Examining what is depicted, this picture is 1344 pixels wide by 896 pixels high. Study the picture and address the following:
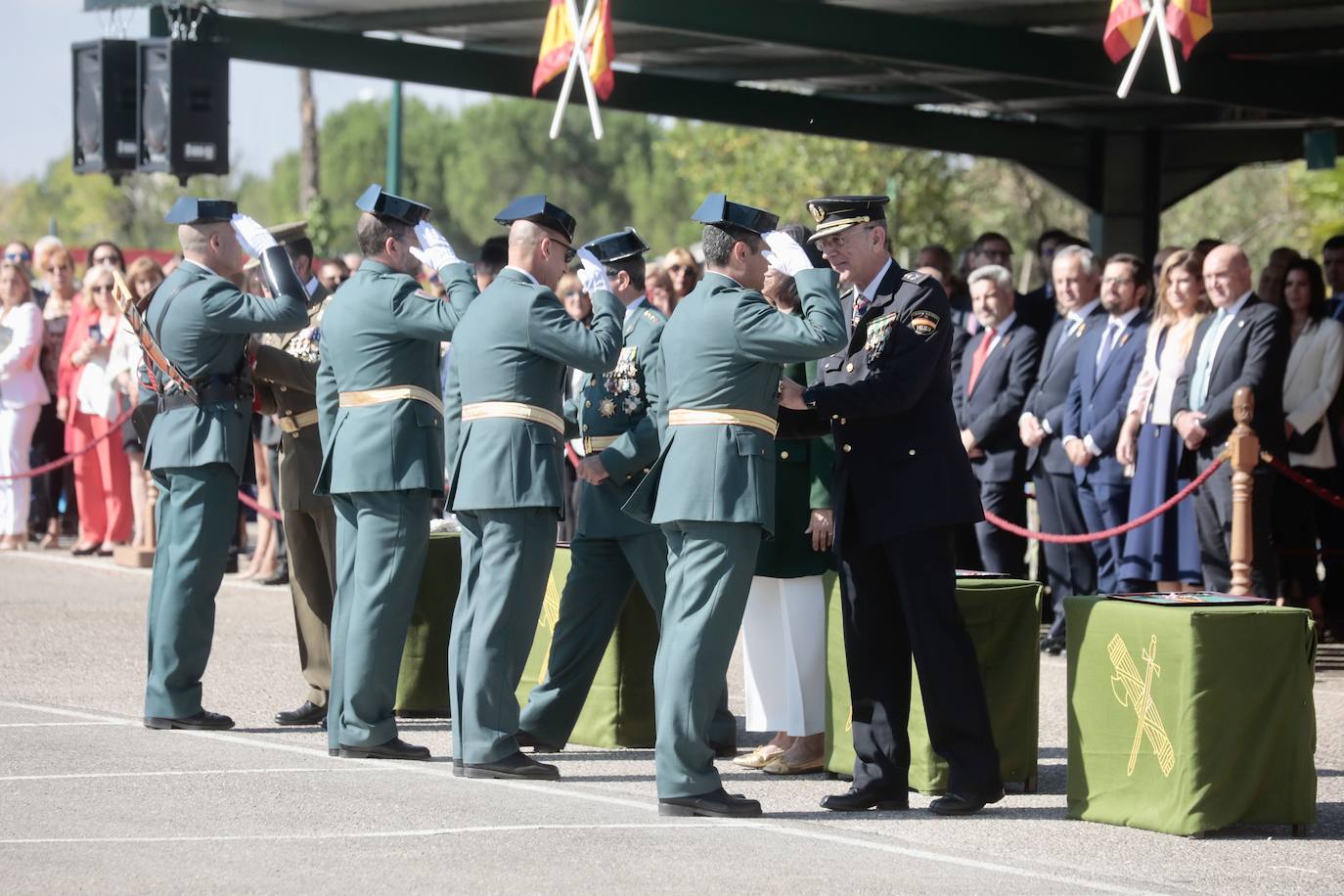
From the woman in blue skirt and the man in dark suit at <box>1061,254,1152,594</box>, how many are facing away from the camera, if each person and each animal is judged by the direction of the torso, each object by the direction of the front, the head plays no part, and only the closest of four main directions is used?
0

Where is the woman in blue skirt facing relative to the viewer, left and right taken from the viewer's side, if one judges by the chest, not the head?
facing the viewer and to the left of the viewer

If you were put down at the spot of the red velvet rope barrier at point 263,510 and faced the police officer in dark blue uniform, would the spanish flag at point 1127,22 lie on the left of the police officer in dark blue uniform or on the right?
left

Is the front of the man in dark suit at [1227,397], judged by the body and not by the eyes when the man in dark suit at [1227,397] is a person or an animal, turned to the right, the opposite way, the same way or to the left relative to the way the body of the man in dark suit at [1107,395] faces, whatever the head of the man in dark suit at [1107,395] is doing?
the same way

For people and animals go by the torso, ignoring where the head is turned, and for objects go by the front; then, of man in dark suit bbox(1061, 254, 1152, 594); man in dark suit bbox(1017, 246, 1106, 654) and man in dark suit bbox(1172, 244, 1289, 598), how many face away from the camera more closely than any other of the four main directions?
0

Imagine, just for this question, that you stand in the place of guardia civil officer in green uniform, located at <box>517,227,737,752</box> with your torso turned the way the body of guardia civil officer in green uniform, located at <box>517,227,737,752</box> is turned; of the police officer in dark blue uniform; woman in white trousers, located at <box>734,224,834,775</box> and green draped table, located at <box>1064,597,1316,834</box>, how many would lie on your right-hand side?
0

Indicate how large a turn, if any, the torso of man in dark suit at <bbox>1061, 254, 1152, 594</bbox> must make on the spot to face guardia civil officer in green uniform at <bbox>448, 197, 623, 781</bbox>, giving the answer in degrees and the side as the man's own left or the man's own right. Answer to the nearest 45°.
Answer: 0° — they already face them

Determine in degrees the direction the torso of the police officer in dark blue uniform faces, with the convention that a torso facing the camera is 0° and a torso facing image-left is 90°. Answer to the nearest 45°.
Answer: approximately 45°

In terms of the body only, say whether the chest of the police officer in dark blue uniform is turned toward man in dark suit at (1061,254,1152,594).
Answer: no

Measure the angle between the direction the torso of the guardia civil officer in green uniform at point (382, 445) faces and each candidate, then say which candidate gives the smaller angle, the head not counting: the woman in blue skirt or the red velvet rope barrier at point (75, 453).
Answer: the woman in blue skirt

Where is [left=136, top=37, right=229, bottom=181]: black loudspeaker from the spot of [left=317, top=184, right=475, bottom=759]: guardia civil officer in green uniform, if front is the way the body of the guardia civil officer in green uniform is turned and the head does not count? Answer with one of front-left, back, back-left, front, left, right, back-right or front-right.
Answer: front-left

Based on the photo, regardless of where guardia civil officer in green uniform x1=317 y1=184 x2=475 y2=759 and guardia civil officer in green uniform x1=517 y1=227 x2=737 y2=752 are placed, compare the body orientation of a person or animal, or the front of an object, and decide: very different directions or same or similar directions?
very different directions

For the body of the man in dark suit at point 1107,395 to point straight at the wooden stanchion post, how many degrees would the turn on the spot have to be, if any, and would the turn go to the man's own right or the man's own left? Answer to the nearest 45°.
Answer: approximately 90° to the man's own left

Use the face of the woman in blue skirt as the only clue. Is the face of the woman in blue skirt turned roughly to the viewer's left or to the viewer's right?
to the viewer's left

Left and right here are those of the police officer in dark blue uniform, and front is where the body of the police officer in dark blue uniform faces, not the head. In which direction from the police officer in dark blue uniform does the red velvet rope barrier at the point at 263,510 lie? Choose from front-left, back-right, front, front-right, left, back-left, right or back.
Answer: right

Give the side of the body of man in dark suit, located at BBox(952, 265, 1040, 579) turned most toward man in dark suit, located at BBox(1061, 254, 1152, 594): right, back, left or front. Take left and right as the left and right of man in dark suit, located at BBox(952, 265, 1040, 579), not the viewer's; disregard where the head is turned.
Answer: left

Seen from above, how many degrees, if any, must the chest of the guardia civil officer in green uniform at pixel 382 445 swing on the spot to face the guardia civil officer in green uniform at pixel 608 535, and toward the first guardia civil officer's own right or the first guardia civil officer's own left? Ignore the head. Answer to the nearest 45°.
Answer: approximately 45° to the first guardia civil officer's own right
